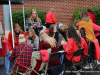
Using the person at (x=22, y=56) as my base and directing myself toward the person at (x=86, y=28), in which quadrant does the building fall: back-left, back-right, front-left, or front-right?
front-left

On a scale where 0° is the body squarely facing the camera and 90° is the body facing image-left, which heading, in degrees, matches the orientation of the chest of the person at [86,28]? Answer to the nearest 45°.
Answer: approximately 135°

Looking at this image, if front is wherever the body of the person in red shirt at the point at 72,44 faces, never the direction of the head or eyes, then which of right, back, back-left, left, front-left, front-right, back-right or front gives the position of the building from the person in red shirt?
front-right

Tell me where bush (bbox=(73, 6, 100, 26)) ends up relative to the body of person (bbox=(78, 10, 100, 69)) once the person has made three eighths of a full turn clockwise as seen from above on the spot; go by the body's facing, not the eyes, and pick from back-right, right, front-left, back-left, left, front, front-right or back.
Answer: left

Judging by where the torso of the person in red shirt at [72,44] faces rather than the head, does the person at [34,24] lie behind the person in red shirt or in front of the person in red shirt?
in front

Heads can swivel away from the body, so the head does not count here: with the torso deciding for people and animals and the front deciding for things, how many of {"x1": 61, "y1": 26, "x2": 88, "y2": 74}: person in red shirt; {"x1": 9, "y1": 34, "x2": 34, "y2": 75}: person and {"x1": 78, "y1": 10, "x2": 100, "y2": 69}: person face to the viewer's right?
0

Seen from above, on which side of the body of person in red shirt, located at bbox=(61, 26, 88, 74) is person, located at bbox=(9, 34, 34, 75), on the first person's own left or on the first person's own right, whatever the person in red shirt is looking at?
on the first person's own left

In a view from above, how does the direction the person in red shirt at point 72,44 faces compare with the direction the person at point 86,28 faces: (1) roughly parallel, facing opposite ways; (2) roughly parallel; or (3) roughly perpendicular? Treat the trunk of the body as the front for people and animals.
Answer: roughly parallel
